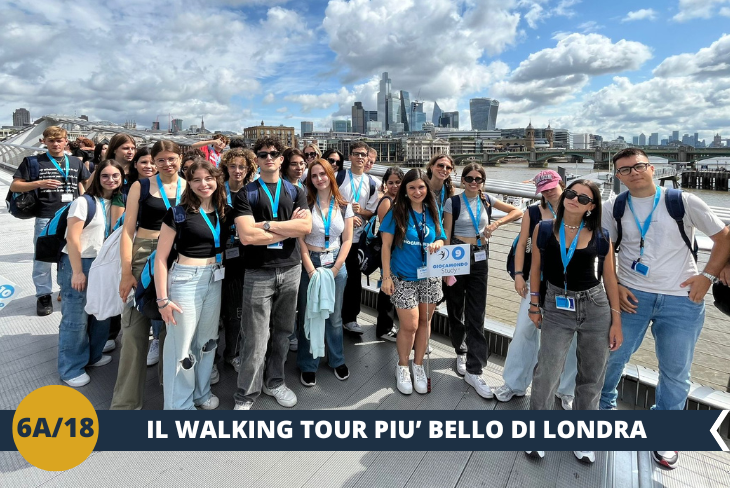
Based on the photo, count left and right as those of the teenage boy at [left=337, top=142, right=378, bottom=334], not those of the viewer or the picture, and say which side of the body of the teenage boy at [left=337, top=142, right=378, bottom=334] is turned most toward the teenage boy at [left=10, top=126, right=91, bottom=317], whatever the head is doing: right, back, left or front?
right

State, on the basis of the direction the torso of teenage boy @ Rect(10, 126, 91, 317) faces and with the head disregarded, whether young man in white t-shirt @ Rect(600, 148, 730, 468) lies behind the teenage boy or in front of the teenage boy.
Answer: in front

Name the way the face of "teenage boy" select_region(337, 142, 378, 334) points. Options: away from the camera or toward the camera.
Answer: toward the camera

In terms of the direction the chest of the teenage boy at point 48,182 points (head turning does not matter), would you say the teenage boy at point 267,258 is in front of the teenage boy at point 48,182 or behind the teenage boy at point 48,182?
in front

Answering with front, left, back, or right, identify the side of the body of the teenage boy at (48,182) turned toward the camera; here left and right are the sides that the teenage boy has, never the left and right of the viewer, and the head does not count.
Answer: front

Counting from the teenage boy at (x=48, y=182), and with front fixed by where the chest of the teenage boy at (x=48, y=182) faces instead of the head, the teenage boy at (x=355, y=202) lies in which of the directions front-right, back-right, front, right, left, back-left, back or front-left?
front-left

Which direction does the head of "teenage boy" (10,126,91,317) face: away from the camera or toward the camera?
toward the camera

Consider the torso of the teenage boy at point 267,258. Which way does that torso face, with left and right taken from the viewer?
facing the viewer

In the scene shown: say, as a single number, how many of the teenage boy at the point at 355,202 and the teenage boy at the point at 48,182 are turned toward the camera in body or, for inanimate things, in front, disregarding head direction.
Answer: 2

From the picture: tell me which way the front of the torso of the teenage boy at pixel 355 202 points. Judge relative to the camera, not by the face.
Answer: toward the camera

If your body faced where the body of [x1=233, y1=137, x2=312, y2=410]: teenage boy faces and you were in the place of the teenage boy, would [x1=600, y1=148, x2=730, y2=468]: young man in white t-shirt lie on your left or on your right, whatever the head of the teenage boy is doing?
on your left

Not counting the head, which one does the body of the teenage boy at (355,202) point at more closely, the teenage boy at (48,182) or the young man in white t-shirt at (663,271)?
the young man in white t-shirt

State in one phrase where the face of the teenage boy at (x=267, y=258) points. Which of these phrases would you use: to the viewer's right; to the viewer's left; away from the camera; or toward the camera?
toward the camera

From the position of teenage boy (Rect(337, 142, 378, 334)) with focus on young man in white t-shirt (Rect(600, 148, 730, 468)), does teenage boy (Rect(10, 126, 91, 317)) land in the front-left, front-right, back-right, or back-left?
back-right

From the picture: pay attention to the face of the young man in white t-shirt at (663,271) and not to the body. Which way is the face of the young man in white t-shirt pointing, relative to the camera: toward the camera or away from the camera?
toward the camera

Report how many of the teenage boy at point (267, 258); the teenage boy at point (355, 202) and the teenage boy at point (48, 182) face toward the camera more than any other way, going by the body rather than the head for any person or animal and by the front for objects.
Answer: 3
